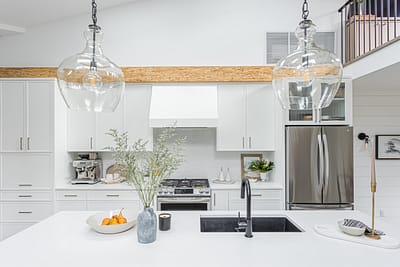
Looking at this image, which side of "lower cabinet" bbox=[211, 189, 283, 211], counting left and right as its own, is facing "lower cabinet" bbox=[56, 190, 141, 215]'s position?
right

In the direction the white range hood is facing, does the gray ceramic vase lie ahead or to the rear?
ahead

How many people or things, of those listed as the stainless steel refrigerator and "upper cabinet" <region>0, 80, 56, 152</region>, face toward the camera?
2

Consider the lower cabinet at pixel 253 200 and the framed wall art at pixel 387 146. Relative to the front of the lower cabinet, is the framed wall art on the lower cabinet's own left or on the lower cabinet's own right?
on the lower cabinet's own left

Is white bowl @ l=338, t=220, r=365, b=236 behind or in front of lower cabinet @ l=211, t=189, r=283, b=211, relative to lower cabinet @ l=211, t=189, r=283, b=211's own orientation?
in front

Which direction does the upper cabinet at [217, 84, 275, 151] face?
toward the camera

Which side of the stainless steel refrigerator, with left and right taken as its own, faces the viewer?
front

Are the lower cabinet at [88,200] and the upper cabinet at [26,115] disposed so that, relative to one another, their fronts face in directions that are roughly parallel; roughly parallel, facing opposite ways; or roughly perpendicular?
roughly parallel

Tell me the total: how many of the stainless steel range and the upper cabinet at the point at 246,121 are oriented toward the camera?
2

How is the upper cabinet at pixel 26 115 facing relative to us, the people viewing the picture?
facing the viewer

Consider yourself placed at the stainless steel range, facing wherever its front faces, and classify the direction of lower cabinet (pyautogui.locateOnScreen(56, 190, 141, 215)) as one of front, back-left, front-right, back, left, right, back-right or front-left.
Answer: right

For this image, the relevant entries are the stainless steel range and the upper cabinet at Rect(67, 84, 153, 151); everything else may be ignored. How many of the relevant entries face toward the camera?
2

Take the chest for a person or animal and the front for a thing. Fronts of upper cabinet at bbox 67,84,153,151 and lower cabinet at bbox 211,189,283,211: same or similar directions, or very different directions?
same or similar directions
